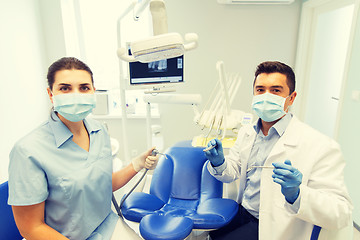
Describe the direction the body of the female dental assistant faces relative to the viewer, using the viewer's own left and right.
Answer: facing the viewer and to the right of the viewer

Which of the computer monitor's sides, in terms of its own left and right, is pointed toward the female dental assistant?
front

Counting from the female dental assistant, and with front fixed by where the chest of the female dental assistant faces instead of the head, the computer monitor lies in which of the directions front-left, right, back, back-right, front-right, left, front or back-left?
left

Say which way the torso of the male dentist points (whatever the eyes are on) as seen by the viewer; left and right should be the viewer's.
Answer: facing the viewer and to the left of the viewer

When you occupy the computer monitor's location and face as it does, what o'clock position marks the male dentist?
The male dentist is roughly at 11 o'clock from the computer monitor.

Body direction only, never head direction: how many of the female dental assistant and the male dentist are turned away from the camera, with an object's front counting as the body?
0

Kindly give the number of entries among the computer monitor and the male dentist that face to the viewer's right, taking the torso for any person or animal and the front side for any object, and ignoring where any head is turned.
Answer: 0

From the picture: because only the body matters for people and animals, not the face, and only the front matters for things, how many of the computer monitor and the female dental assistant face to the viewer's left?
0

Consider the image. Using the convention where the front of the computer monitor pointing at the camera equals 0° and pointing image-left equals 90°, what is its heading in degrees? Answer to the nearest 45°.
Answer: approximately 0°

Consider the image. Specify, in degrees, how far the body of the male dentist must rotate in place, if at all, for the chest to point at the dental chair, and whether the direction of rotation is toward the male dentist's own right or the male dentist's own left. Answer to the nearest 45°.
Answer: approximately 45° to the male dentist's own right
